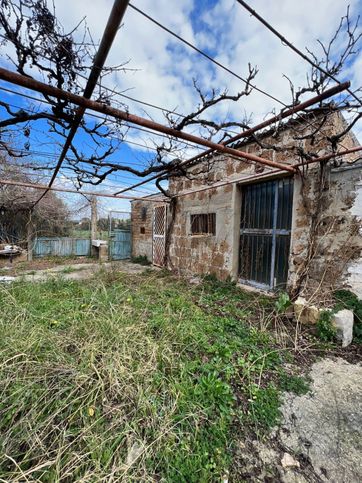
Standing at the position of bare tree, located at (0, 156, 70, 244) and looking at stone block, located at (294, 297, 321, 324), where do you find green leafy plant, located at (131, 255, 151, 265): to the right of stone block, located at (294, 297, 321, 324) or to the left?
left

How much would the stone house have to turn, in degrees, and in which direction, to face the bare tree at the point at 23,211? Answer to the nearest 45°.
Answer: approximately 45° to its right

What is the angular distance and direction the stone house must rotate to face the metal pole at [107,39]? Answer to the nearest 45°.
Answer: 0° — it already faces it

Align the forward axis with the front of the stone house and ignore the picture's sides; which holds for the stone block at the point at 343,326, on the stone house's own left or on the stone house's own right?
on the stone house's own left

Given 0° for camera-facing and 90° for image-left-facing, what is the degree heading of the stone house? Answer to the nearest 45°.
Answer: approximately 45°

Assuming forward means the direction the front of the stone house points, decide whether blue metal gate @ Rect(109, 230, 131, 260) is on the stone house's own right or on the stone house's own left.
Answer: on the stone house's own right
